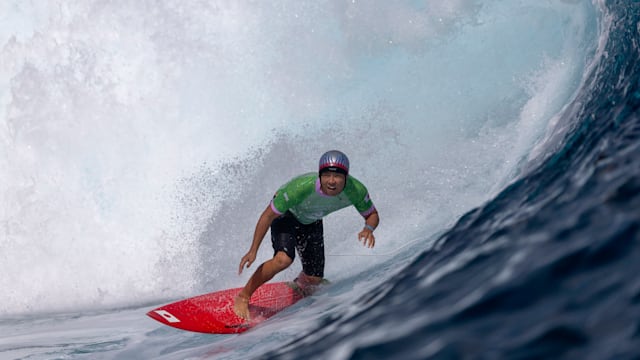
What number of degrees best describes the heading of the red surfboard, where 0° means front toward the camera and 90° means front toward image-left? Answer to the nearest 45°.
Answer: approximately 90°
